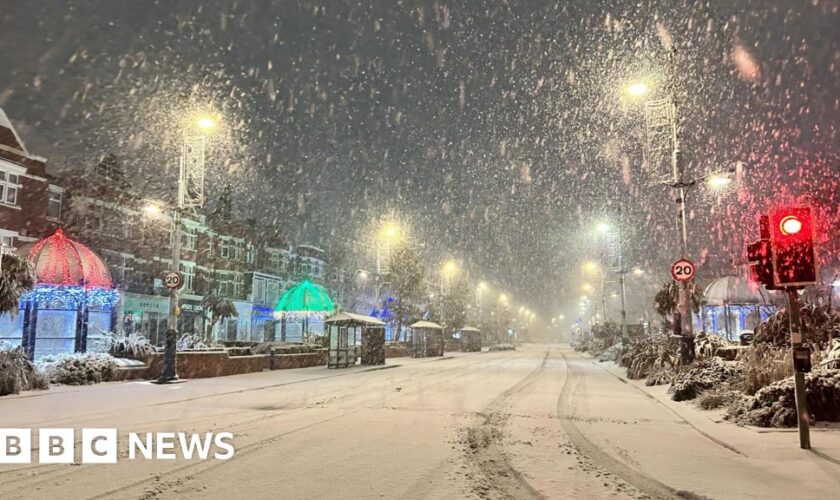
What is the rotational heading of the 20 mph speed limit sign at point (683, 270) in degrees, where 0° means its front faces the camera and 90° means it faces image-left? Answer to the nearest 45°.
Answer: approximately 0°

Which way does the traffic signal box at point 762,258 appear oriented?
to the viewer's left

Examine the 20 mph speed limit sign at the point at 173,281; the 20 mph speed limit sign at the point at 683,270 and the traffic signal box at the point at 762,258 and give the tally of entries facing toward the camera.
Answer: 2

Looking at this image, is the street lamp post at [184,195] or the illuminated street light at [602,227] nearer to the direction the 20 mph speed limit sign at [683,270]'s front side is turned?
the street lamp post

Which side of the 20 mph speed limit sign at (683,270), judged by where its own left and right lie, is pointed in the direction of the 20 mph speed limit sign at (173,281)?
right

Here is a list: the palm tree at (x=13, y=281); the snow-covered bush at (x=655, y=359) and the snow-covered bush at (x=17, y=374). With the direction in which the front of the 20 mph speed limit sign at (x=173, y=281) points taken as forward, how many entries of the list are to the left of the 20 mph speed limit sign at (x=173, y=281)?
1

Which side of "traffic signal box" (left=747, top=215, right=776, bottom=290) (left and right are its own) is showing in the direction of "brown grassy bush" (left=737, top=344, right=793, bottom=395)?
right

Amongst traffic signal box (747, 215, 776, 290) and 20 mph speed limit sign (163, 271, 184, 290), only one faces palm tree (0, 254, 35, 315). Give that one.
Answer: the traffic signal box

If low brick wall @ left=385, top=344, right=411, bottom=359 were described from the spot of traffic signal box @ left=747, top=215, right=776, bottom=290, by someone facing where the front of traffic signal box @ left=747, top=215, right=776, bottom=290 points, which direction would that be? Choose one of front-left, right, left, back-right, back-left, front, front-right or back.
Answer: front-right
